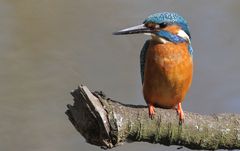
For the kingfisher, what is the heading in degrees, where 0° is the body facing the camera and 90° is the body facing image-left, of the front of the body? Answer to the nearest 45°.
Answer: approximately 0°
